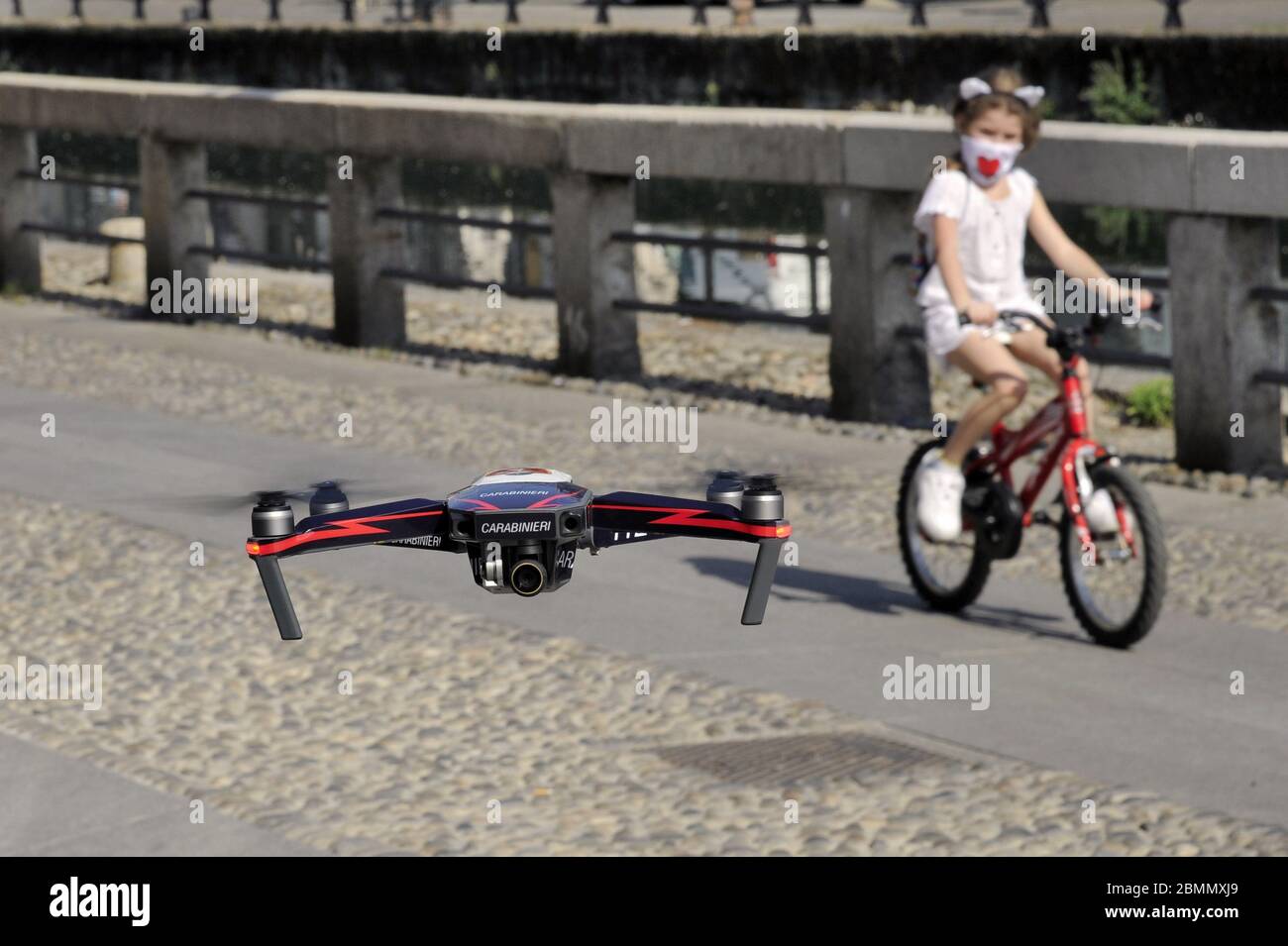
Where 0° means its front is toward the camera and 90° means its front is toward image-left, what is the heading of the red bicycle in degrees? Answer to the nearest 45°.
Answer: approximately 315°

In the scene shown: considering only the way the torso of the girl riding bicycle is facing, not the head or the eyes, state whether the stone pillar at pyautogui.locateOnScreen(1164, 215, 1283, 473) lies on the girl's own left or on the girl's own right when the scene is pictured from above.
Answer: on the girl's own left

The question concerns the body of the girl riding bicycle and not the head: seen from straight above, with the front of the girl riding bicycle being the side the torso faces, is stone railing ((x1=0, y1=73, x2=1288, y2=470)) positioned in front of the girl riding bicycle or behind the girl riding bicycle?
behind

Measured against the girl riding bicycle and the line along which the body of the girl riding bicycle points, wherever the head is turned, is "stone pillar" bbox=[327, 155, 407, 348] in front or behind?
behind

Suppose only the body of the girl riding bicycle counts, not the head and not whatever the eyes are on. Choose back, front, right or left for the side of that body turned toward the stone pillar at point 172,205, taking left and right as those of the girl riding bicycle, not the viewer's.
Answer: back

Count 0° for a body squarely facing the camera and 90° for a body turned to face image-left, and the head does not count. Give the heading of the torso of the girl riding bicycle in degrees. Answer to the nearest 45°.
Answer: approximately 315°

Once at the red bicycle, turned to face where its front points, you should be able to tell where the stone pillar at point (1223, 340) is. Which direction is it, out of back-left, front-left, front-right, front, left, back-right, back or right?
back-left

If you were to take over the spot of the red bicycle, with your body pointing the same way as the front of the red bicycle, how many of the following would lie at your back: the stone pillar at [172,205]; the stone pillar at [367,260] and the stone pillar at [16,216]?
3

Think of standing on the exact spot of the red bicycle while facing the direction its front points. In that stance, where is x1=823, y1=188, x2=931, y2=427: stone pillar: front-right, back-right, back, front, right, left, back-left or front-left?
back-left

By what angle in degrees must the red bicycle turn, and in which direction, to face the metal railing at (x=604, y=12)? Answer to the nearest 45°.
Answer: approximately 135° to its left
